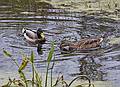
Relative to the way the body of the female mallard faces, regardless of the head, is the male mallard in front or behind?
in front

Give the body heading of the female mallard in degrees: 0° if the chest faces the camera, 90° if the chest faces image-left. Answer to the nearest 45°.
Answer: approximately 90°
